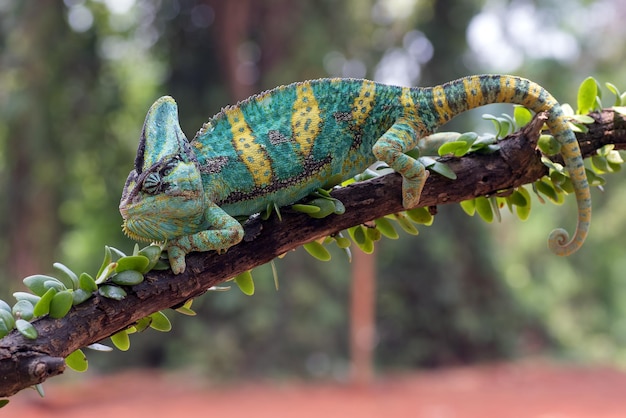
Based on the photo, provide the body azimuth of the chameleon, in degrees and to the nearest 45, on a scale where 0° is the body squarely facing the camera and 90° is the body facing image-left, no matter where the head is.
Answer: approximately 90°
